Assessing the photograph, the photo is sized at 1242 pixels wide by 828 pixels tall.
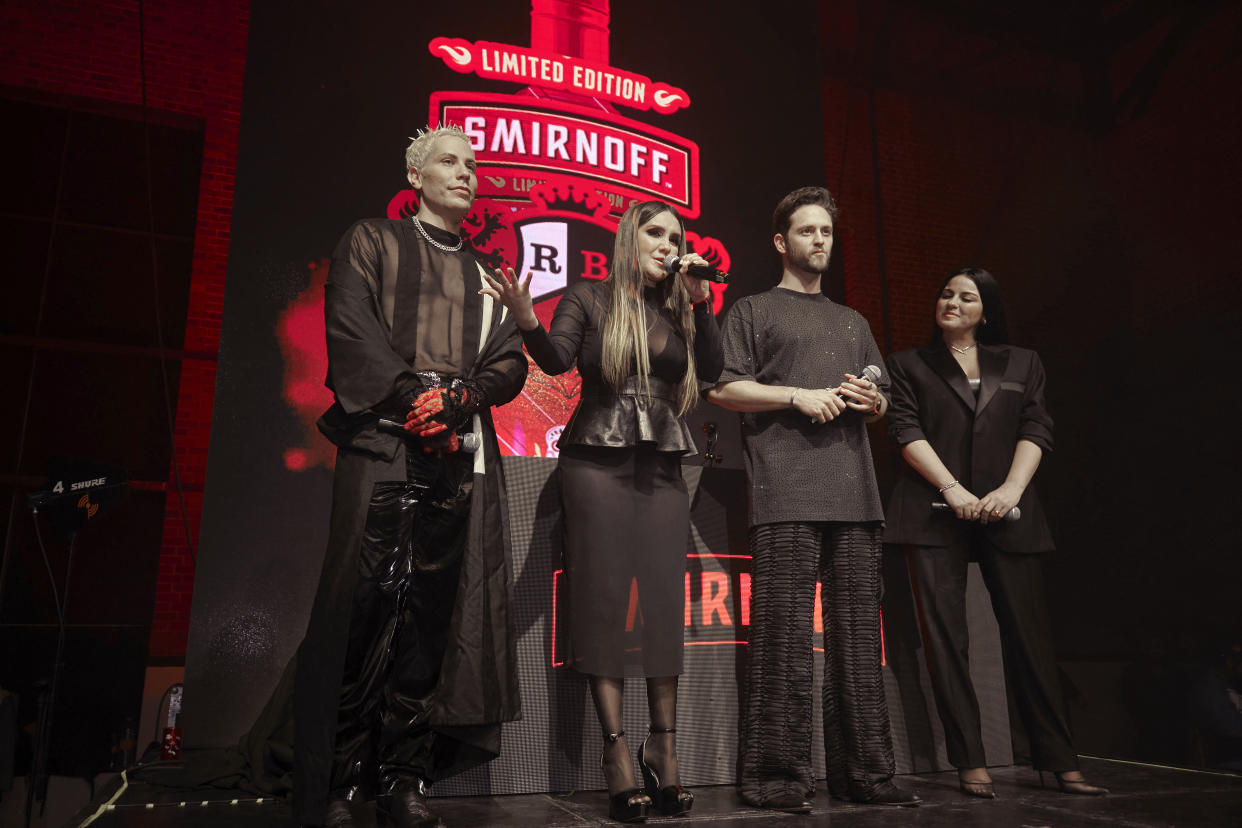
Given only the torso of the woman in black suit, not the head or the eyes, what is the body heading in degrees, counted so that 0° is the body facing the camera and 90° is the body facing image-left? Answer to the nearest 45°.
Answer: approximately 0°

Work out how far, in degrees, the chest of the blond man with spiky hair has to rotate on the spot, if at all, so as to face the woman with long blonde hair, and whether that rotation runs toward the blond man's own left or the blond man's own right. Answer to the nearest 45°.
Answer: approximately 45° to the blond man's own left

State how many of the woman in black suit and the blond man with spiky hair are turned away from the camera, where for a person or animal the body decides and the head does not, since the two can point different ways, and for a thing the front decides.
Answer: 0

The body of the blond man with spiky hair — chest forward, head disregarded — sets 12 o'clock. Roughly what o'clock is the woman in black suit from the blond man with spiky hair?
The woman in black suit is roughly at 10 o'clock from the blond man with spiky hair.

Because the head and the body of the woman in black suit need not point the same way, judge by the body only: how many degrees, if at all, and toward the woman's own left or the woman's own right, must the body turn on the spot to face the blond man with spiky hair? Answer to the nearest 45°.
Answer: approximately 45° to the woman's own right

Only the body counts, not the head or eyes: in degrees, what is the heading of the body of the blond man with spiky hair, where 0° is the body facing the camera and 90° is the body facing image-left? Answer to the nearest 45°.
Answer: approximately 315°

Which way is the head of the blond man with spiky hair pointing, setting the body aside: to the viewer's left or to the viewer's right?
to the viewer's right
